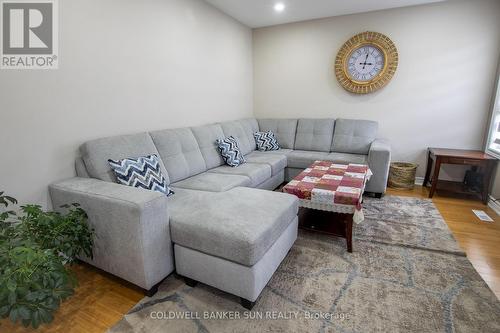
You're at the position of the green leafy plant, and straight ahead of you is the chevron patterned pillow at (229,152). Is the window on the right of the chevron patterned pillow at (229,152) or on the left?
right

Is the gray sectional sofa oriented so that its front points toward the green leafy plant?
no

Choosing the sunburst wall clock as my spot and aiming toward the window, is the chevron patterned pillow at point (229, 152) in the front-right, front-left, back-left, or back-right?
back-right

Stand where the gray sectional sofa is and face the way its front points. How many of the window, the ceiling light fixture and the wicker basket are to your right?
0

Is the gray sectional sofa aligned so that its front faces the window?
no

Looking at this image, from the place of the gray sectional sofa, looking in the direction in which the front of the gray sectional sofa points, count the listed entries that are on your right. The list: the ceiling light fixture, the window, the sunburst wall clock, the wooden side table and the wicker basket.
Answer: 0

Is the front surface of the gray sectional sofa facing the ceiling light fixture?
no

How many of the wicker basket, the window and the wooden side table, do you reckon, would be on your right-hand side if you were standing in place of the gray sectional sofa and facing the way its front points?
0

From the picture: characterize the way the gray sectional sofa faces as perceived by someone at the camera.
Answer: facing the viewer and to the right of the viewer

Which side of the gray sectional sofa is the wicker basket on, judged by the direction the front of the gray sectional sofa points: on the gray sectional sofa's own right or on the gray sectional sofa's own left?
on the gray sectional sofa's own left

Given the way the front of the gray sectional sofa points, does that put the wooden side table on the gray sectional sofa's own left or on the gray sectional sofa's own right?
on the gray sectional sofa's own left

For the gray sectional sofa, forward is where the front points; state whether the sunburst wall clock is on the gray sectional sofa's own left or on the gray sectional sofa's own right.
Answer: on the gray sectional sofa's own left

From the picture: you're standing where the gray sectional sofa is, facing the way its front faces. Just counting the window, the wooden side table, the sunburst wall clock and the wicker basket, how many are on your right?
0
